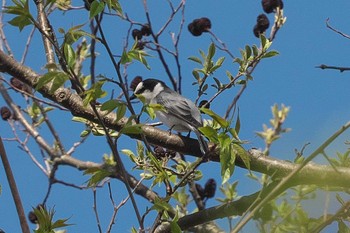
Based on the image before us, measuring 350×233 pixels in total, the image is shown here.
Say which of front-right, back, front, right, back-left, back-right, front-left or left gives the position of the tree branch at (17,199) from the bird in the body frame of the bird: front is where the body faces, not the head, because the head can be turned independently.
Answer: front

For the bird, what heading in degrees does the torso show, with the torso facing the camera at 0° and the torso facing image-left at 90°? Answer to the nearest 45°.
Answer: approximately 90°

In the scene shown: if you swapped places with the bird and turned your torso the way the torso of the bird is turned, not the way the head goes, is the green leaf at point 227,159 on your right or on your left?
on your left
